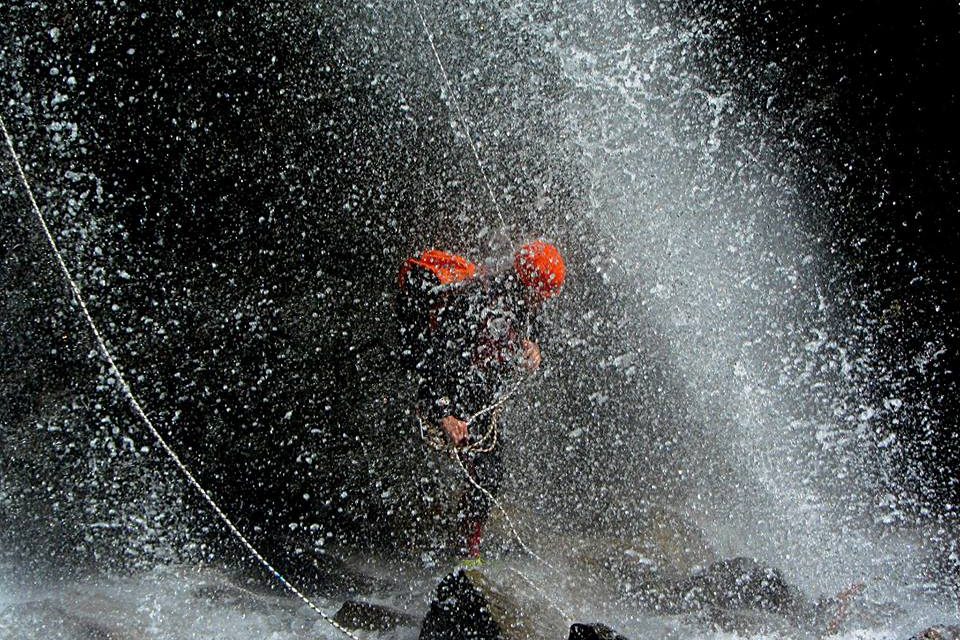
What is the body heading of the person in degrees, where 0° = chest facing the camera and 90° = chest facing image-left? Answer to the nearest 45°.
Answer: approximately 270°

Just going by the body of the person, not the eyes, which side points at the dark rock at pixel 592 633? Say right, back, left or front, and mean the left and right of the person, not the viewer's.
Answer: front
